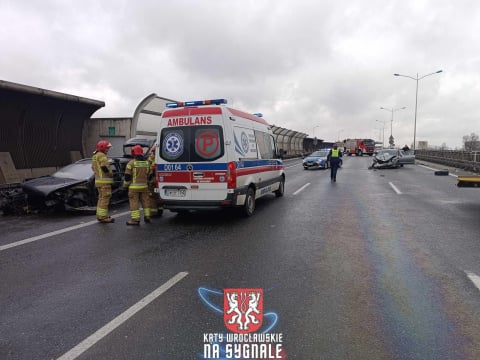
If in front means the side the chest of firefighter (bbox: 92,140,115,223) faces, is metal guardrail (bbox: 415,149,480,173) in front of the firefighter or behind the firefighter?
in front

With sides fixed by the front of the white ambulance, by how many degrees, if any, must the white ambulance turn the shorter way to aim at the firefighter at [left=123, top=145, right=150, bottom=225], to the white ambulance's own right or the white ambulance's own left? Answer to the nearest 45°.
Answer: approximately 135° to the white ambulance's own left

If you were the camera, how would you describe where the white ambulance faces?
facing away from the viewer and to the right of the viewer

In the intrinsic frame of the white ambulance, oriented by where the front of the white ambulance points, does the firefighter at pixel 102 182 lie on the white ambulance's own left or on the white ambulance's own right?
on the white ambulance's own left

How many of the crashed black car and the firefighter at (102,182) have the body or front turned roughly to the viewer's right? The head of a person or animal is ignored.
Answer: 1

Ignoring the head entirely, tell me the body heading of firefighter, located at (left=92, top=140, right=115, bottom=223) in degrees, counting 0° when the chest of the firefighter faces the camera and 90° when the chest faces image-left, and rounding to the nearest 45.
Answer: approximately 270°

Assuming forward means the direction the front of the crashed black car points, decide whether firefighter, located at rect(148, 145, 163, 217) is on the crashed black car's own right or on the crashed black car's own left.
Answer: on the crashed black car's own left

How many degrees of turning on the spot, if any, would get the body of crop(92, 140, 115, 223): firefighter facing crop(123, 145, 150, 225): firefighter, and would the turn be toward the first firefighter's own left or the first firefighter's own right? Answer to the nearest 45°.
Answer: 0° — they already face them

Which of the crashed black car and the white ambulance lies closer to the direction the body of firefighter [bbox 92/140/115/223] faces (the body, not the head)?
the white ambulance
